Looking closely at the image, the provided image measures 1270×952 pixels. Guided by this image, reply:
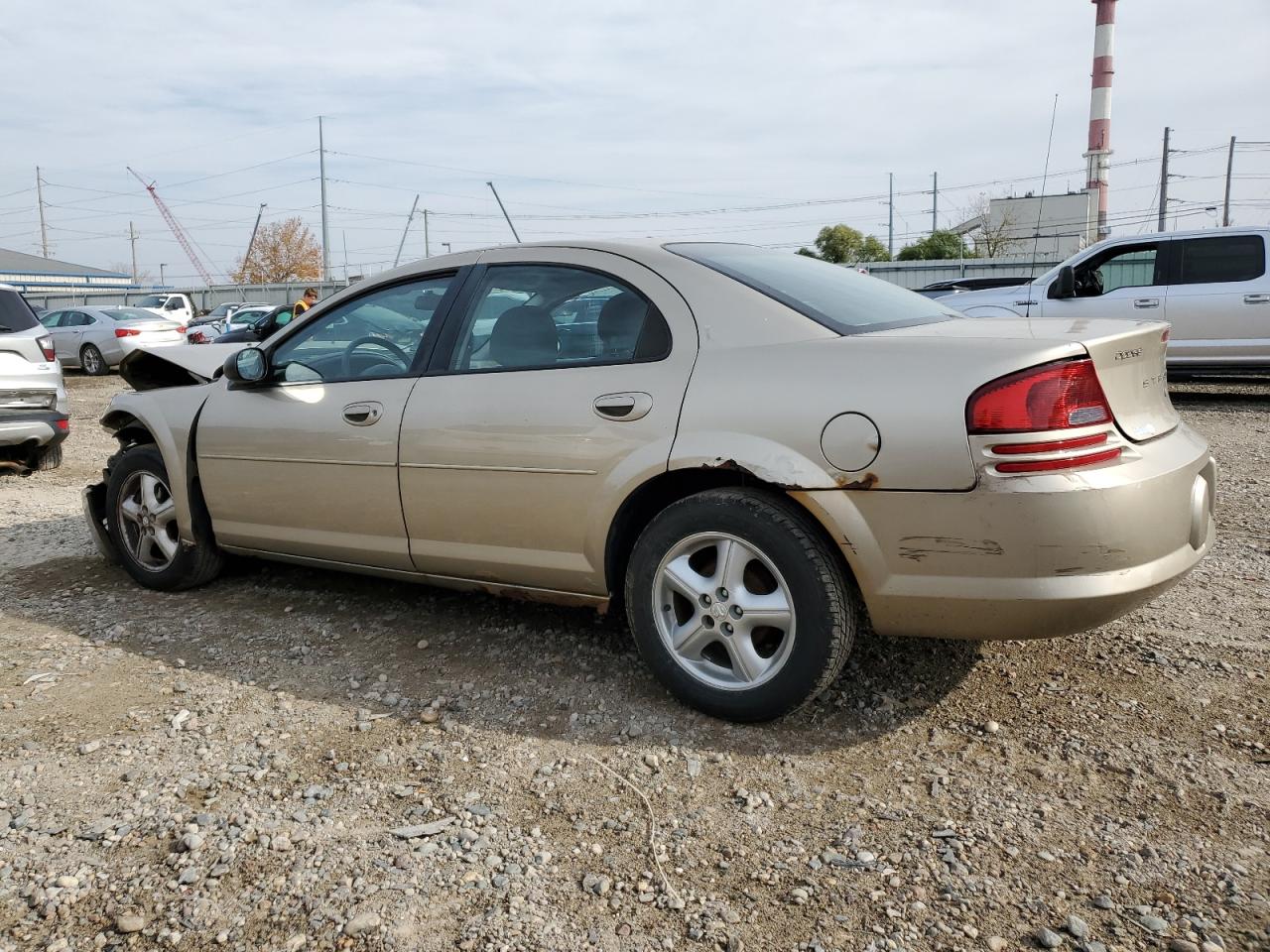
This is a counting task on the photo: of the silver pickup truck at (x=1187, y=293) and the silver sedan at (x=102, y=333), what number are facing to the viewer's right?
0

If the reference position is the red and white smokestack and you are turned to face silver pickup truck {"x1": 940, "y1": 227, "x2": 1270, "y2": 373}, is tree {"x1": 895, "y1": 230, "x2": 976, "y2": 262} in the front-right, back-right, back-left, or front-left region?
front-right

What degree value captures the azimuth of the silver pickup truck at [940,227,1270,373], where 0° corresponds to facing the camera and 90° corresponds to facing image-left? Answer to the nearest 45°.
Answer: approximately 90°

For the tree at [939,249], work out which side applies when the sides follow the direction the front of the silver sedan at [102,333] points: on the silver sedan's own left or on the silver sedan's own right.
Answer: on the silver sedan's own right

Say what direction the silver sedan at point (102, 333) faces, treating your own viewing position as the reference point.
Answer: facing away from the viewer and to the left of the viewer

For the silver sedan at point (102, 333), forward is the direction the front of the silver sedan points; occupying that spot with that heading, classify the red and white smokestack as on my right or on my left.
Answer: on my right

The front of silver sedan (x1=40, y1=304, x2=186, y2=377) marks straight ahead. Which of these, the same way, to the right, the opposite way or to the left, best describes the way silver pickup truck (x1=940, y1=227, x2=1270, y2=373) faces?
the same way

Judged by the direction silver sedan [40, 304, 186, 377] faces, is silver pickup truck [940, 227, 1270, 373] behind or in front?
behind

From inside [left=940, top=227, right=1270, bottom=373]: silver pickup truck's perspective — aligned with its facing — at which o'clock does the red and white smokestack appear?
The red and white smokestack is roughly at 3 o'clock from the silver pickup truck.

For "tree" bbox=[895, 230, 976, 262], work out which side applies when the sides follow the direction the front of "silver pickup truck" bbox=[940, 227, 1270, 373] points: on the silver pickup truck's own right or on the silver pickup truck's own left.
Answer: on the silver pickup truck's own right

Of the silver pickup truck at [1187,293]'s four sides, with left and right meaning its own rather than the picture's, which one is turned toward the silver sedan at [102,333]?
front

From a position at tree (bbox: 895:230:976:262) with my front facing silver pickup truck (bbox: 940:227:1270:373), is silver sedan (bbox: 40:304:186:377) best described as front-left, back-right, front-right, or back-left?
front-right
